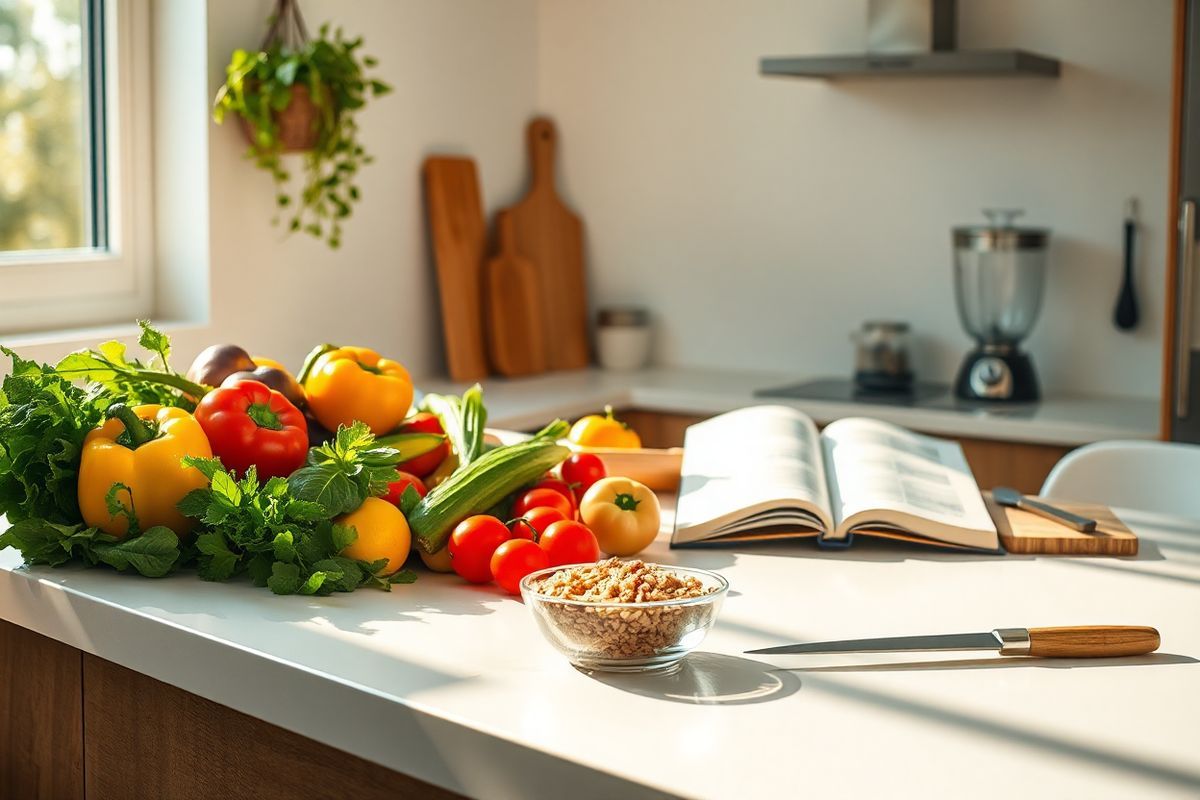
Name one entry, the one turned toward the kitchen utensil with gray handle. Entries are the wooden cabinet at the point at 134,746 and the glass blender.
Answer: the glass blender

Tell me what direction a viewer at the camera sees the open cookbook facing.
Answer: facing the viewer

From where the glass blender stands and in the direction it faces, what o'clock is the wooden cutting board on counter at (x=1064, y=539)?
The wooden cutting board on counter is roughly at 12 o'clock from the glass blender.

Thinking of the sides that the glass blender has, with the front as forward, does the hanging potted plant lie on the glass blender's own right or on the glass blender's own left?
on the glass blender's own right

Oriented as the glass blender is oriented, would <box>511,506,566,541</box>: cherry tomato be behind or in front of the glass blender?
in front

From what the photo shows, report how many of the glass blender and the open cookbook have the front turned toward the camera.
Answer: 2

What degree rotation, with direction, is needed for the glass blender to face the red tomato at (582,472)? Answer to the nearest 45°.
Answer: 0° — it already faces it
